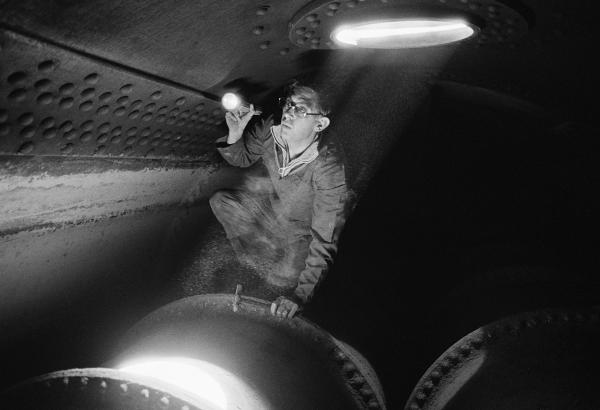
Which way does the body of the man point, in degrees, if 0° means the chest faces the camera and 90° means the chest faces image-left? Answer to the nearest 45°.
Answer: approximately 45°
